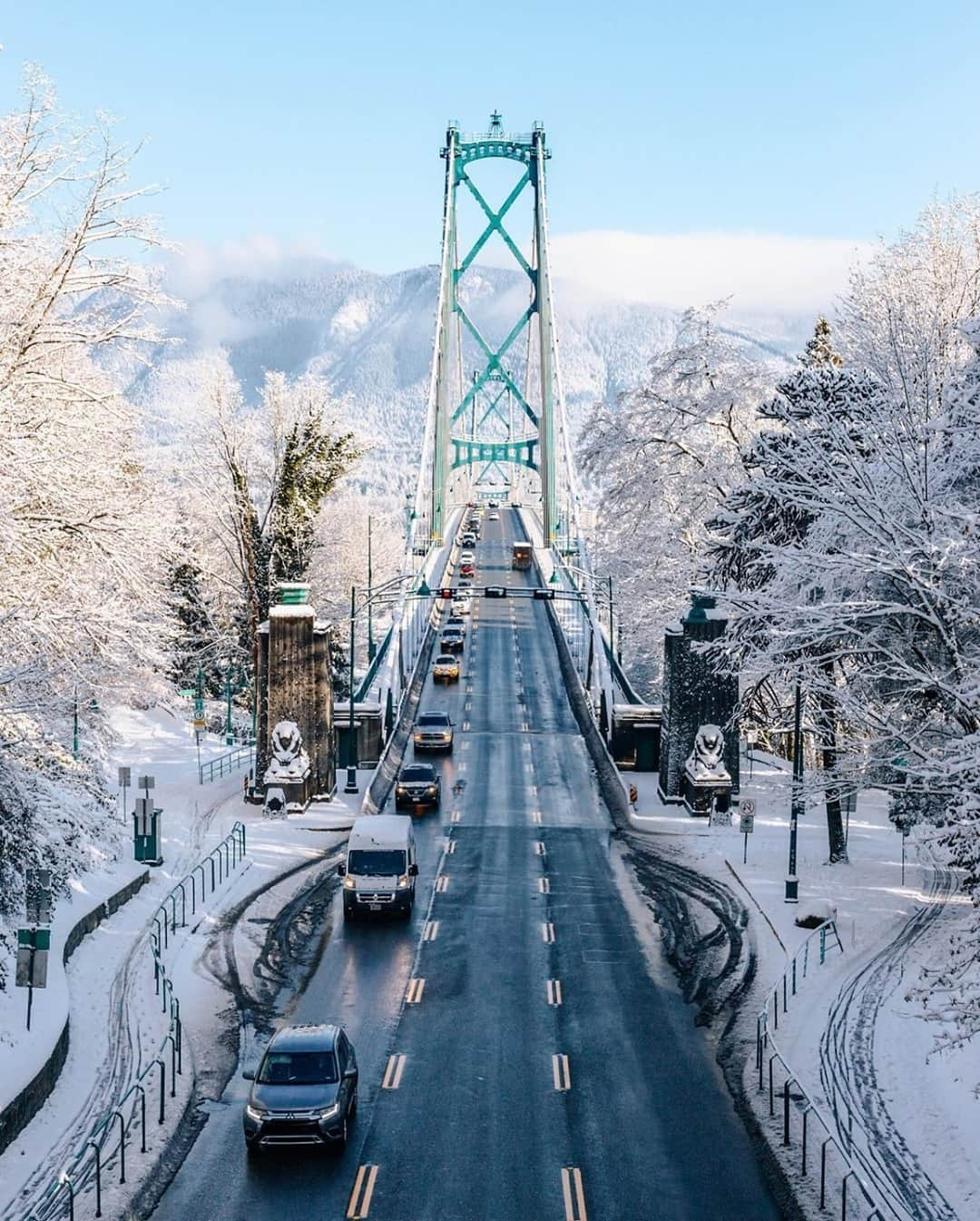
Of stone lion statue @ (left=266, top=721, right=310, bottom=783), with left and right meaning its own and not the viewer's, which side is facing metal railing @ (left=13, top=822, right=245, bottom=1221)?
front

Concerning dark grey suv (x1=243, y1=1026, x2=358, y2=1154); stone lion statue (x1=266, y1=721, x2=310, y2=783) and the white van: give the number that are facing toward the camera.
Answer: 3

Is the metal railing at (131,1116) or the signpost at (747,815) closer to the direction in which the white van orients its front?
the metal railing

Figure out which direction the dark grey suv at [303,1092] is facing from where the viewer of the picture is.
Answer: facing the viewer

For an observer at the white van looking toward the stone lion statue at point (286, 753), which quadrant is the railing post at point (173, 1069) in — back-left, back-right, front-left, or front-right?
back-left

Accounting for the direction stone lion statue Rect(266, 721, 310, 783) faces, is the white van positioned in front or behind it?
in front

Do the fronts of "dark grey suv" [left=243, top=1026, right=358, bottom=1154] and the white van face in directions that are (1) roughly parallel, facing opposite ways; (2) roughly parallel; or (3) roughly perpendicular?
roughly parallel

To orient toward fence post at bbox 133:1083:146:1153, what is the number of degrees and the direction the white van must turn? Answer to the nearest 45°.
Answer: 0° — it already faces it

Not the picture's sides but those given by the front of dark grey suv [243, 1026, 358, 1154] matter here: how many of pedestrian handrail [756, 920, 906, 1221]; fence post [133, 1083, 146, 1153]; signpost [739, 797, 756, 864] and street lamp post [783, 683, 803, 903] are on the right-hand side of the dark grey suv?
1

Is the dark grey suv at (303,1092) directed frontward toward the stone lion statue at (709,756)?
no

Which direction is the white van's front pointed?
toward the camera

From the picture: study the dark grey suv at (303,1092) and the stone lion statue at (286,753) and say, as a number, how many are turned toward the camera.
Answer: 2

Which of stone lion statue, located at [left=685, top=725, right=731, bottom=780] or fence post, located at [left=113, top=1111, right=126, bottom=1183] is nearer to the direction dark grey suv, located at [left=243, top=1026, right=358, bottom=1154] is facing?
the fence post

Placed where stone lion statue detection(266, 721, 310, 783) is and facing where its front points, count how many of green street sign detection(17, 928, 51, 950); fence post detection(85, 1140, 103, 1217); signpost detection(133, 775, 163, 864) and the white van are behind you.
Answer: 0

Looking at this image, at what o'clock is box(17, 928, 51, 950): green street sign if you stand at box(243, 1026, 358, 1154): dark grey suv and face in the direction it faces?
The green street sign is roughly at 4 o'clock from the dark grey suv.

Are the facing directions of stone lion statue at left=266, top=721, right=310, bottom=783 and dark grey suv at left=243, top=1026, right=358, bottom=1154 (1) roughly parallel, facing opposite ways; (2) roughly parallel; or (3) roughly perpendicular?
roughly parallel

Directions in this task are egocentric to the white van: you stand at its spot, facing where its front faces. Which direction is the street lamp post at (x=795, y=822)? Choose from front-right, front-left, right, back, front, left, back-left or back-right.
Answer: left

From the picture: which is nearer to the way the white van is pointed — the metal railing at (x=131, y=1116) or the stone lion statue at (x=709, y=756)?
the metal railing

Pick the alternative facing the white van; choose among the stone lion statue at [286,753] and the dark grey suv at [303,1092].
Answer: the stone lion statue

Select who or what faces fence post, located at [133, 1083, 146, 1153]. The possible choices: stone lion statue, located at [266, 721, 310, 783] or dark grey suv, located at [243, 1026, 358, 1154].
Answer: the stone lion statue

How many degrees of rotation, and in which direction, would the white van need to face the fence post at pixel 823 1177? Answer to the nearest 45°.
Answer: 0° — it already faces it
